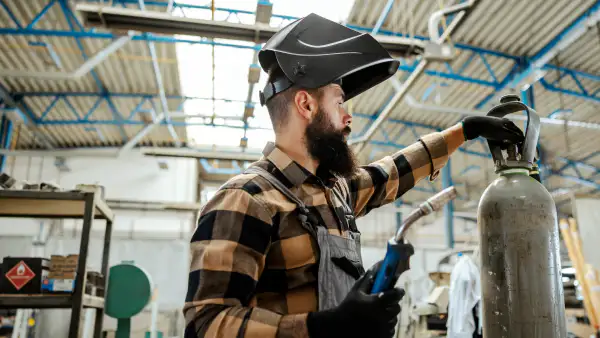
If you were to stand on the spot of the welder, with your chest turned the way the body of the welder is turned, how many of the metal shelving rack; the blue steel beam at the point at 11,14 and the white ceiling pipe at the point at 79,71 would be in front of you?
0

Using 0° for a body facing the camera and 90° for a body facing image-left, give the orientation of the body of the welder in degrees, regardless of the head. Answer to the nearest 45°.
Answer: approximately 270°

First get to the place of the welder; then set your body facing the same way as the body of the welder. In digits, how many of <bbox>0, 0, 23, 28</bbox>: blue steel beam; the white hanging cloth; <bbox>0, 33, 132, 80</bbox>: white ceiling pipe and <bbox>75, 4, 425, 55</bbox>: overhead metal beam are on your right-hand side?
0

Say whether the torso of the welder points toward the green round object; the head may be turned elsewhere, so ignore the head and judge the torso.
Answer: no

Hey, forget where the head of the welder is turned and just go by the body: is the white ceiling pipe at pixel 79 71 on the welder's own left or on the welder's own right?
on the welder's own left

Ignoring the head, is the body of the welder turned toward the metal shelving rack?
no

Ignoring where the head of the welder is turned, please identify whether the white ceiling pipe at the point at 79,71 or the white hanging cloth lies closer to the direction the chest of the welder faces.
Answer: the white hanging cloth

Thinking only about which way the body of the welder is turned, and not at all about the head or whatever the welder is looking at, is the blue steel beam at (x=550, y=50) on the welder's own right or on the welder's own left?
on the welder's own left

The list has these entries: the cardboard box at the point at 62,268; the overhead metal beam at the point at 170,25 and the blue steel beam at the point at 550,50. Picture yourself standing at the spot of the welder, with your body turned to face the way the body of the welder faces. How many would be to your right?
0

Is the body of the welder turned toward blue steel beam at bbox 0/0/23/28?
no

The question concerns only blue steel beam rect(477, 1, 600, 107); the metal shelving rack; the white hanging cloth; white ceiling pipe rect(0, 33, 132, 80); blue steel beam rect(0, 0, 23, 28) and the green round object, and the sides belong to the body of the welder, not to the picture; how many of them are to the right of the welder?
0

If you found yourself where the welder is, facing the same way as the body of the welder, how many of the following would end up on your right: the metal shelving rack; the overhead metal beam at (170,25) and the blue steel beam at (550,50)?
0

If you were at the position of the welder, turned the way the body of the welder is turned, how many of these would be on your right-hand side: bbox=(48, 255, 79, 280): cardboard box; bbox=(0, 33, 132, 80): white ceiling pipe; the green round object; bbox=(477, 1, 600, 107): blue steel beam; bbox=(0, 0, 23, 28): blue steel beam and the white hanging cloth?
0
